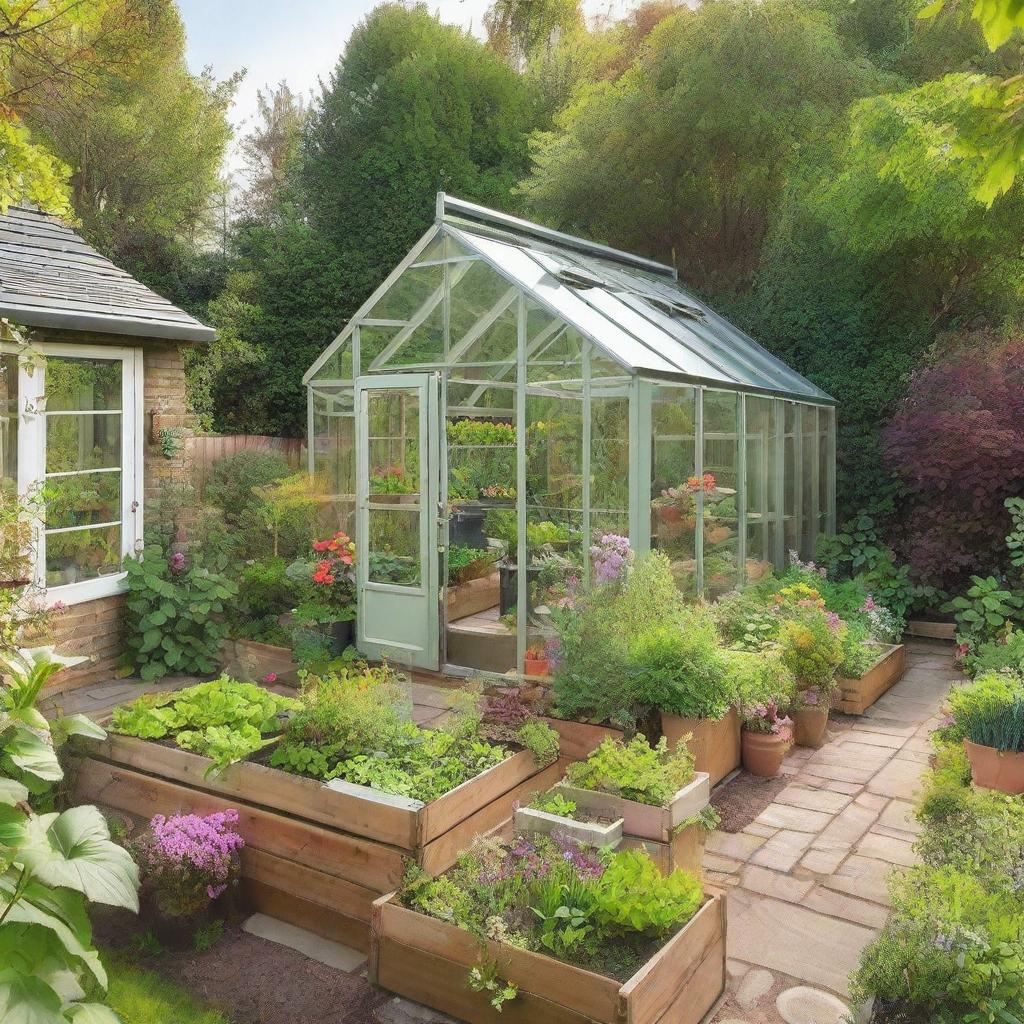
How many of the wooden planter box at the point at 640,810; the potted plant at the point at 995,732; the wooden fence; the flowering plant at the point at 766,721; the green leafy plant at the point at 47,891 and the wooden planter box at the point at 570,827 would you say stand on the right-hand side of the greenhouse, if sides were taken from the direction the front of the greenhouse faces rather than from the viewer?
1

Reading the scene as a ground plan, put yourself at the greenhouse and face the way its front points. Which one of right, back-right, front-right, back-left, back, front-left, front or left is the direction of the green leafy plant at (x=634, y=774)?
front-left

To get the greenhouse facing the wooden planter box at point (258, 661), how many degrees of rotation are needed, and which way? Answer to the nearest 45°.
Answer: approximately 45° to its right

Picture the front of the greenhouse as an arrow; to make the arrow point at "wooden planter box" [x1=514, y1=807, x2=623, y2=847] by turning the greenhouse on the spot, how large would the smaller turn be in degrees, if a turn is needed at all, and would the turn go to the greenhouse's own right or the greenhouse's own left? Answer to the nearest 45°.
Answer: approximately 45° to the greenhouse's own left

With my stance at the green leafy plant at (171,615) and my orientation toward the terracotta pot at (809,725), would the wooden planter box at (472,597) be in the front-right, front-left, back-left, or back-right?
front-left

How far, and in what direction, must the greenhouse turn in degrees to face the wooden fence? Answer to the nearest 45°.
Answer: approximately 90° to its right

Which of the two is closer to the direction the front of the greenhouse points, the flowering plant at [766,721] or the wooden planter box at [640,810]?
the wooden planter box

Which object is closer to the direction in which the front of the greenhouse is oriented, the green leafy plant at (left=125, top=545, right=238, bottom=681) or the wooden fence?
the green leafy plant

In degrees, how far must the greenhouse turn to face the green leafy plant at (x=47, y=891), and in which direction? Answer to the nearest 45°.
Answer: approximately 45° to its left

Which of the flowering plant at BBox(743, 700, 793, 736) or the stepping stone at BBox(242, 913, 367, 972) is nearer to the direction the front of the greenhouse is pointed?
the stepping stone

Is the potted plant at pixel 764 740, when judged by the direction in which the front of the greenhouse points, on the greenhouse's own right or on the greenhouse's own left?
on the greenhouse's own left

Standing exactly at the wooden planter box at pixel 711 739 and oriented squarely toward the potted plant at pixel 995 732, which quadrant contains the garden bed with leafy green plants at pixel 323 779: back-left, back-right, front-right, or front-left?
back-right

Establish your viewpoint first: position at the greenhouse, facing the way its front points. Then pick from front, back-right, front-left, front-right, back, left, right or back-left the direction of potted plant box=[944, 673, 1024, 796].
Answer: left

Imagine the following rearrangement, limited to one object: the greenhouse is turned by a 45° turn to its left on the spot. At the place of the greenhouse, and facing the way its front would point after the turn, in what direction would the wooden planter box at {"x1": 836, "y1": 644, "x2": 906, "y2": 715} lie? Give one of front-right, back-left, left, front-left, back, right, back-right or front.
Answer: left

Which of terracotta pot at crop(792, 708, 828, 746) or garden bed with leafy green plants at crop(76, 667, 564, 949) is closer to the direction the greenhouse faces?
the garden bed with leafy green plants

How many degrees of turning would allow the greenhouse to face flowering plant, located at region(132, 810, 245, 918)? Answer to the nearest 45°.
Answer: approximately 45° to its left

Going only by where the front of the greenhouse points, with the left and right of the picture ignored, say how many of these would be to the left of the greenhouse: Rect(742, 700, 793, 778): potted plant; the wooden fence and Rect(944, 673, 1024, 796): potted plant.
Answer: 2
